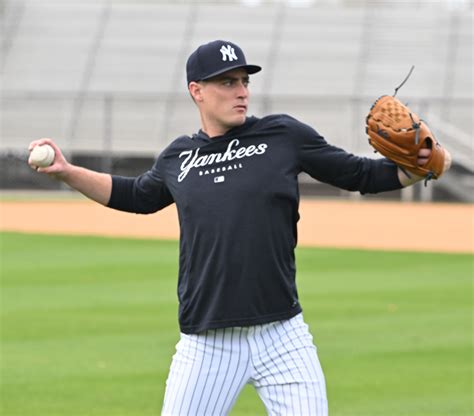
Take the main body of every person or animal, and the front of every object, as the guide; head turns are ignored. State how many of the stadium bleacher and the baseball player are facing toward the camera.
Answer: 2

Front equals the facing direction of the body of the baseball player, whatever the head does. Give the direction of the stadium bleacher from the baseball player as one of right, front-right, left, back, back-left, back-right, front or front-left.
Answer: back

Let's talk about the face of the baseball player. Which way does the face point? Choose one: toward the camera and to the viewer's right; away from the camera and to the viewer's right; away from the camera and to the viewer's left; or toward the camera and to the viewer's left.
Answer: toward the camera and to the viewer's right

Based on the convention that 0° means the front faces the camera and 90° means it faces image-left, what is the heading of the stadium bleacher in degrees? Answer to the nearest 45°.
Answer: approximately 0°

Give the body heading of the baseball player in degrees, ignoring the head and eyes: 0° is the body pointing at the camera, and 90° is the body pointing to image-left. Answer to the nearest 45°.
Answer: approximately 0°

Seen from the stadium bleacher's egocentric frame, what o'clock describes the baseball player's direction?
The baseball player is roughly at 12 o'clock from the stadium bleacher.
